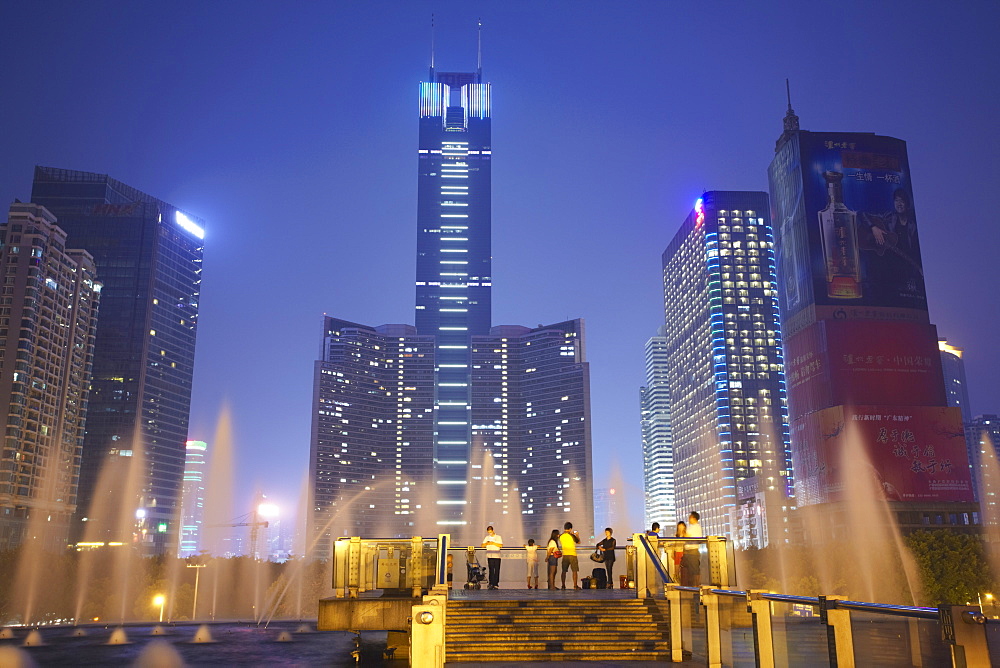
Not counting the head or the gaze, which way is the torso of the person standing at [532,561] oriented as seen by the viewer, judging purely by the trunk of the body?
away from the camera

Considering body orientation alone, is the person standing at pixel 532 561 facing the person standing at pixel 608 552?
no

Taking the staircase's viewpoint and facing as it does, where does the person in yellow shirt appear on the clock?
The person in yellow shirt is roughly at 6 o'clock from the staircase.

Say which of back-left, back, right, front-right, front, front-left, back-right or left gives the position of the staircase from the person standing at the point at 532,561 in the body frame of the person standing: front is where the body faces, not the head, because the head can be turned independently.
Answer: back

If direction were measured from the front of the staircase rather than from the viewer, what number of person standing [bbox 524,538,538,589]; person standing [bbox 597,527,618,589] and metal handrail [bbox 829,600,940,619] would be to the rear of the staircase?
2

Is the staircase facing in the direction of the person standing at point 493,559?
no

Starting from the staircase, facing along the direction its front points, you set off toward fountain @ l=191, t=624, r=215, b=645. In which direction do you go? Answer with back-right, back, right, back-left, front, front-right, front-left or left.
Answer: back-right

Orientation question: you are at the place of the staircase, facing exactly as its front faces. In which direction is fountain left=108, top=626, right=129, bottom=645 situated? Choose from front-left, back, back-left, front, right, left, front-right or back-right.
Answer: back-right

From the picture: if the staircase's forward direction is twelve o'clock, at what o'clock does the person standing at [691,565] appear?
The person standing is roughly at 8 o'clock from the staircase.

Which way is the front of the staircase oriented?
toward the camera

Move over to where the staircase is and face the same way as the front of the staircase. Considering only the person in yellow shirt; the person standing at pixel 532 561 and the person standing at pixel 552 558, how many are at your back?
3

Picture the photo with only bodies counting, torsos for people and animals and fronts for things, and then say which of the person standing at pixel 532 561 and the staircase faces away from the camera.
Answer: the person standing

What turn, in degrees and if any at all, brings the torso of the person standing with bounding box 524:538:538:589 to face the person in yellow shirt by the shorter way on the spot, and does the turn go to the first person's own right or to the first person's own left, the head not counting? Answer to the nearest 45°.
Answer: approximately 135° to the first person's own right

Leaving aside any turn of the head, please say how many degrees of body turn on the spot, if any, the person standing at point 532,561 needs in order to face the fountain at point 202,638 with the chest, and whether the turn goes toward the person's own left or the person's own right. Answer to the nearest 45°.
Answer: approximately 45° to the person's own left
